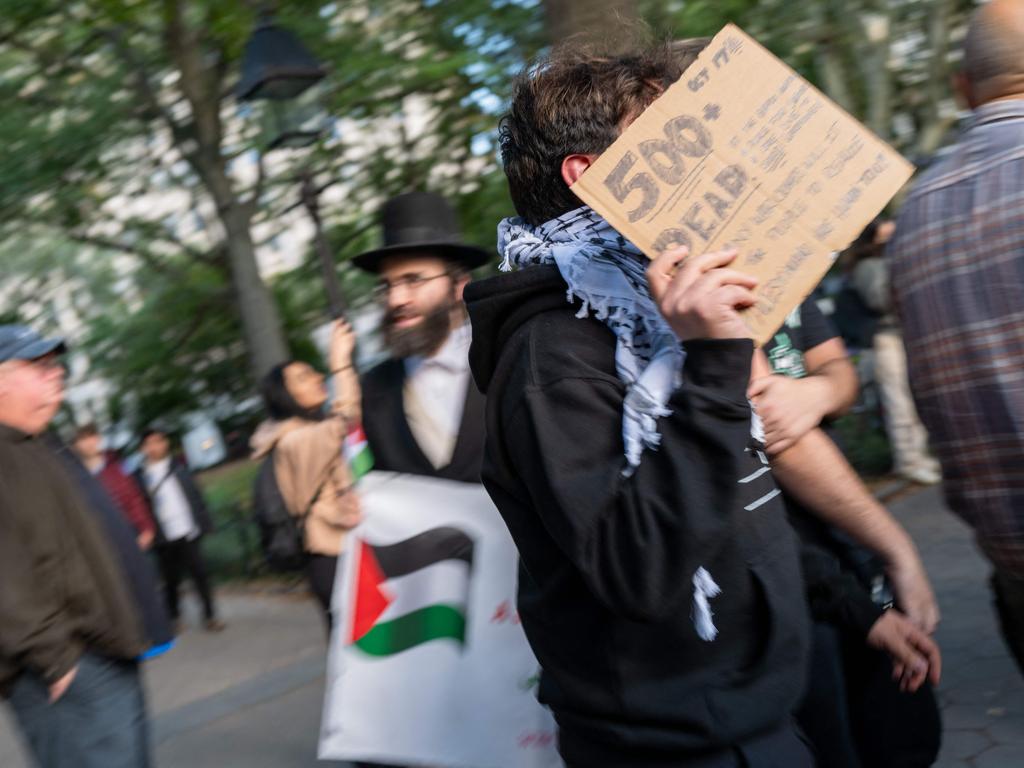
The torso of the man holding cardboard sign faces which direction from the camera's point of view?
to the viewer's right

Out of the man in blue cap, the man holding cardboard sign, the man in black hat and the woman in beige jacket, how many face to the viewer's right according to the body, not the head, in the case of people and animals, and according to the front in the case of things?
3

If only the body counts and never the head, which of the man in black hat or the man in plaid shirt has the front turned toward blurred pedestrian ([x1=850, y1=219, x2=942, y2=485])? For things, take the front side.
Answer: the man in plaid shirt

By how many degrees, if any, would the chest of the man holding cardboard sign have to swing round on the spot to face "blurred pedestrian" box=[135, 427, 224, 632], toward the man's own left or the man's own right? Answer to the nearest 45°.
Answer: approximately 135° to the man's own left

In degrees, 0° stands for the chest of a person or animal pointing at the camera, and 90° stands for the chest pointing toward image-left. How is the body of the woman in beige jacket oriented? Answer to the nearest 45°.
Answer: approximately 270°

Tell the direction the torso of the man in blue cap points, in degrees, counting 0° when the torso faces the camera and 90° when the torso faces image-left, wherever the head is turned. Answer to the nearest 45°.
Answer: approximately 270°

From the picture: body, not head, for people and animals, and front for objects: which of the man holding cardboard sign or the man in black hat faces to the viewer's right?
the man holding cardboard sign

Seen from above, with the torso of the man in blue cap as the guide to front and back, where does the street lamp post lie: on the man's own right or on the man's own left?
on the man's own left

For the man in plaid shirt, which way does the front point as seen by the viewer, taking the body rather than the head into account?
away from the camera

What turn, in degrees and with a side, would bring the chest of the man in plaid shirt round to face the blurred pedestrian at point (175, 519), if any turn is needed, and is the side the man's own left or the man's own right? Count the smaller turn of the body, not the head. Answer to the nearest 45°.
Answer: approximately 45° to the man's own left
